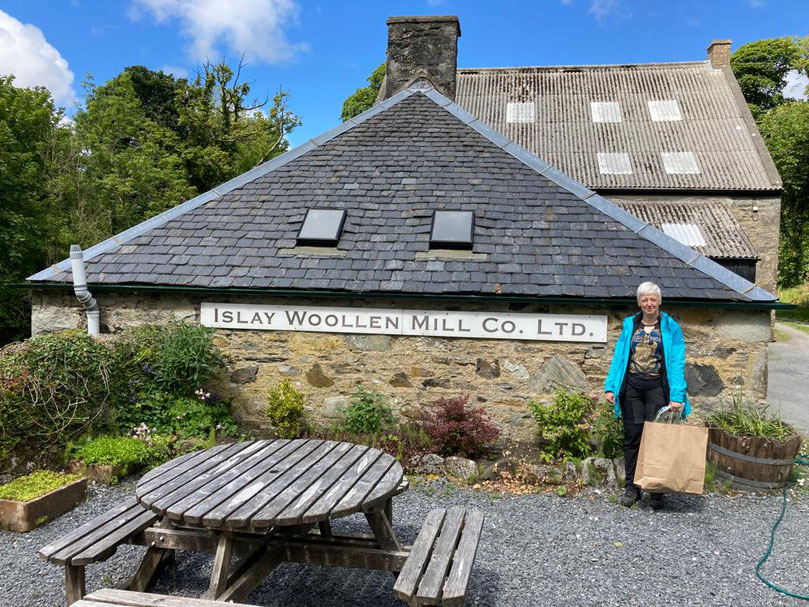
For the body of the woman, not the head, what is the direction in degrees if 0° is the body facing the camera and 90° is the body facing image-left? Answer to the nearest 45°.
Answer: approximately 0°

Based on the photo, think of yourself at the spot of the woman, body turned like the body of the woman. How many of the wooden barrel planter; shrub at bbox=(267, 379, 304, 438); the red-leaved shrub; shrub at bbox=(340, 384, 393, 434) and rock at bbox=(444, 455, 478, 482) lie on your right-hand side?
4

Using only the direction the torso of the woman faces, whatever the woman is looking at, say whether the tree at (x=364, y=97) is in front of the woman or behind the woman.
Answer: behind

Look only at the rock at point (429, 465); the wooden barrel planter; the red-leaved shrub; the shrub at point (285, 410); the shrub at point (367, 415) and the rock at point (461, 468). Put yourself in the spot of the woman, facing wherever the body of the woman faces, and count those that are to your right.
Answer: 5

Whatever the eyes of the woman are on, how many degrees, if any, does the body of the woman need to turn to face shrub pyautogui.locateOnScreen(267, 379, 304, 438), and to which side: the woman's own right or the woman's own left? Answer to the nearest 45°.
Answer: approximately 90° to the woman's own right

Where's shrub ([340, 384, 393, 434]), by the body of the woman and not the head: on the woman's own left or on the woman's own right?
on the woman's own right

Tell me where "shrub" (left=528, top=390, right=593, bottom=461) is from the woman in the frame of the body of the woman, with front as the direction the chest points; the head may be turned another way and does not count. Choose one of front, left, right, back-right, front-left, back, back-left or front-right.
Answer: back-right

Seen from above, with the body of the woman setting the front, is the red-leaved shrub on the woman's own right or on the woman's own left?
on the woman's own right

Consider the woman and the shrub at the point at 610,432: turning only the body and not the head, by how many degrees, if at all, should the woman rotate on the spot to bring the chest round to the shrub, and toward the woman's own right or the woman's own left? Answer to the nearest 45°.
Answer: approximately 180°

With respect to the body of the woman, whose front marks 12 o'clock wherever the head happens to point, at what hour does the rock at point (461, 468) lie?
The rock is roughly at 3 o'clock from the woman.

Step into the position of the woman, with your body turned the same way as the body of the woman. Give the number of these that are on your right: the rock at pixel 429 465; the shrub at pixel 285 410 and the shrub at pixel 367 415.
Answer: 3
